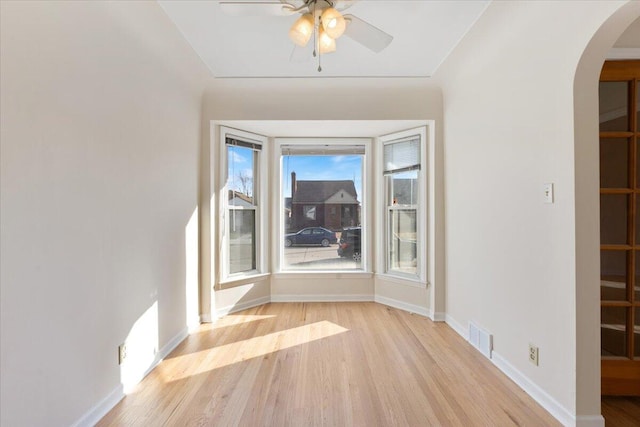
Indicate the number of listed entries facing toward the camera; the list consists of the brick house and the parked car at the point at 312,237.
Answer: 1

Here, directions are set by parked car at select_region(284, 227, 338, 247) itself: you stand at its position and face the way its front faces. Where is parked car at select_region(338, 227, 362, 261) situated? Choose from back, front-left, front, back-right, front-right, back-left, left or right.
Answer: back

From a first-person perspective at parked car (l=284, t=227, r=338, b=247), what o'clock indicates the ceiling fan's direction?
The ceiling fan is roughly at 9 o'clock from the parked car.

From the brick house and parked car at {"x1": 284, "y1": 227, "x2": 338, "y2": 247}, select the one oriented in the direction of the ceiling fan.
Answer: the brick house

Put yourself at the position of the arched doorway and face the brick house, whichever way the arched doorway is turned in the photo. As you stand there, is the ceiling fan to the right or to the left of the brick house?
left

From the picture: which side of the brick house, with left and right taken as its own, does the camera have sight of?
front

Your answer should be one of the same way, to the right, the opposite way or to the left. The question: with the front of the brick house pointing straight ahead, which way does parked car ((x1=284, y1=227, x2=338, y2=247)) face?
to the right

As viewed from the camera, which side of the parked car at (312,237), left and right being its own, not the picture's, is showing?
left

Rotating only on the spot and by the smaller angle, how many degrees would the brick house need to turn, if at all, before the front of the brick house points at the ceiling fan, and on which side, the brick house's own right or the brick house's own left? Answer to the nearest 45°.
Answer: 0° — it already faces it

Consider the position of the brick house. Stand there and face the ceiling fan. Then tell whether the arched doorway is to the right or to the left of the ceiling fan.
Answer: left

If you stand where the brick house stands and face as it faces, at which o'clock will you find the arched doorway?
The arched doorway is roughly at 11 o'clock from the brick house.

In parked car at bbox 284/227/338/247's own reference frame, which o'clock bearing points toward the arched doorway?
The arched doorway is roughly at 8 o'clock from the parked car.

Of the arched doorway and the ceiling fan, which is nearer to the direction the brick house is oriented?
the ceiling fan
